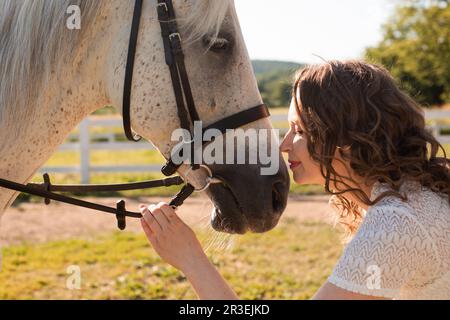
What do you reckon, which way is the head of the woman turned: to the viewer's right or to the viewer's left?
to the viewer's left

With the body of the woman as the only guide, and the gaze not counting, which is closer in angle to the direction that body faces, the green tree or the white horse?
the white horse

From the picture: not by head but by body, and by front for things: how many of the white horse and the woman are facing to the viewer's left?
1

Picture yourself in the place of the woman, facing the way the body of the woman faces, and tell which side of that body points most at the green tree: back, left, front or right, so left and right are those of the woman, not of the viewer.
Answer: right

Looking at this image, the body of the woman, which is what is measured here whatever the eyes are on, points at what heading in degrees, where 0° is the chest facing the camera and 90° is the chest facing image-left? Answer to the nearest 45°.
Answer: approximately 90°

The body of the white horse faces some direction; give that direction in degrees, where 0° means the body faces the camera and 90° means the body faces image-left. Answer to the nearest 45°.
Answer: approximately 270°

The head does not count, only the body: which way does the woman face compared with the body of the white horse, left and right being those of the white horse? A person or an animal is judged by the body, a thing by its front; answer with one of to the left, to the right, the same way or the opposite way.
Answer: the opposite way

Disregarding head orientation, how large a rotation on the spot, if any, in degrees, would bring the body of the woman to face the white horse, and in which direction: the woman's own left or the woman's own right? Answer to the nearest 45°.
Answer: approximately 45° to the woman's own right

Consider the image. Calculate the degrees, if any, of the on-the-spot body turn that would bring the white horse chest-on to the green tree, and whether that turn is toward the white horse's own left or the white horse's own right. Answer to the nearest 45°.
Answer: approximately 45° to the white horse's own left

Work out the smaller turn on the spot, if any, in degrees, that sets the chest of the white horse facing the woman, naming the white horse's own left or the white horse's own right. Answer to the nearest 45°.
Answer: approximately 45° to the white horse's own right
